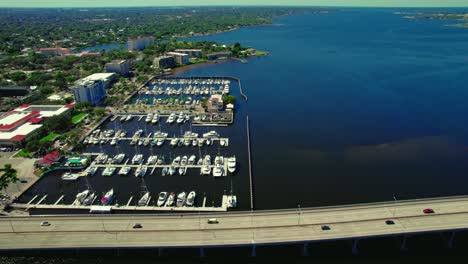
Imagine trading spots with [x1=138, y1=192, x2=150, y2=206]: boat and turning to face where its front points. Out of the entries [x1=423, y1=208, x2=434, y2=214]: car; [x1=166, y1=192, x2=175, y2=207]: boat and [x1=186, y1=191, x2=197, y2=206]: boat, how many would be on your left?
0

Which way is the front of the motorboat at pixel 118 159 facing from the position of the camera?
facing away from the viewer and to the right of the viewer

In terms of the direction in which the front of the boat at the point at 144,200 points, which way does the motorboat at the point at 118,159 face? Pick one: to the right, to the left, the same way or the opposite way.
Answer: the same way

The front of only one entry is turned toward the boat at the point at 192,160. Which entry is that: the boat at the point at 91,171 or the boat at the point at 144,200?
the boat at the point at 144,200

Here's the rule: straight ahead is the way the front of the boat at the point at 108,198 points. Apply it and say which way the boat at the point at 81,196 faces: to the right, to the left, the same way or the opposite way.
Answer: the same way

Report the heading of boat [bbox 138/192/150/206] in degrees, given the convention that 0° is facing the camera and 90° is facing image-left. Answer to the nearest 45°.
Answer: approximately 225°

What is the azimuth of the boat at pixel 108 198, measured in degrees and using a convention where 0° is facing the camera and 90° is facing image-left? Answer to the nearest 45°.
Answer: approximately 225°

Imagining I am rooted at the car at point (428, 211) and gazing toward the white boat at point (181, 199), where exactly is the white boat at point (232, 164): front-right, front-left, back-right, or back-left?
front-right

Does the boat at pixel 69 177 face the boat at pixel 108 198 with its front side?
no

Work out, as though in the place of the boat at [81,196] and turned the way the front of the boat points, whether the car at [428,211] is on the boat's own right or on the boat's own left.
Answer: on the boat's own right
